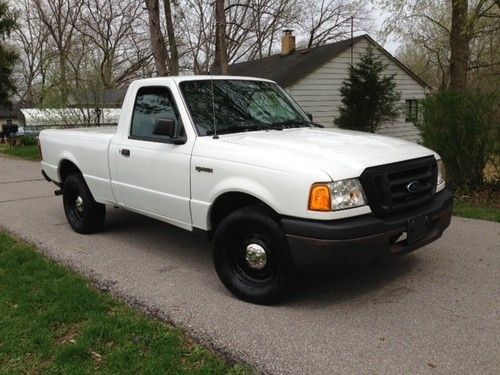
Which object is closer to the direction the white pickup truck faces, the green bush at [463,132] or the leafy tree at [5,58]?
the green bush

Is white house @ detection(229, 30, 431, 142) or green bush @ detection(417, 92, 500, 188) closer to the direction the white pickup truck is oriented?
the green bush

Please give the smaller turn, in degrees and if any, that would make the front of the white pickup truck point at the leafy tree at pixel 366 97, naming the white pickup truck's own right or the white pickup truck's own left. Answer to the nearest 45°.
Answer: approximately 135° to the white pickup truck's own left

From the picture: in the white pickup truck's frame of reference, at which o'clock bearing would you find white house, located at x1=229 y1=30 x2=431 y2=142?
The white house is roughly at 8 o'clock from the white pickup truck.

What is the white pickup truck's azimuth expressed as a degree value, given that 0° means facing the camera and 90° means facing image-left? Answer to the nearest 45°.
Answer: approximately 315°

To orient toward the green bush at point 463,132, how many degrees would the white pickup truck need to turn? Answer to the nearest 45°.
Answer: approximately 90° to its left

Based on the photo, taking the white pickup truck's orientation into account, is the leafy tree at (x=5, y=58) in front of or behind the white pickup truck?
behind

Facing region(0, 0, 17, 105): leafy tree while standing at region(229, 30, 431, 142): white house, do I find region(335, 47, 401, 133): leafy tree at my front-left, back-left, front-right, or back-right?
back-left
